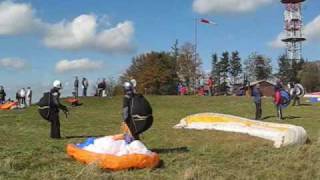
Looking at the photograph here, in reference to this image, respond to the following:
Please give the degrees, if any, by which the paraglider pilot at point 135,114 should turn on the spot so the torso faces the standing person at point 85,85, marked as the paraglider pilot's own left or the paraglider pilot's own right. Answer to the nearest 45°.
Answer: approximately 90° to the paraglider pilot's own right

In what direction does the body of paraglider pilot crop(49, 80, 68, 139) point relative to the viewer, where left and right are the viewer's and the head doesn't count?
facing to the right of the viewer

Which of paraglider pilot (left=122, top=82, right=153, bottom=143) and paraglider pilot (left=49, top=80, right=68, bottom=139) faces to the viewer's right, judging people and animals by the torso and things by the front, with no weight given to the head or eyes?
paraglider pilot (left=49, top=80, right=68, bottom=139)

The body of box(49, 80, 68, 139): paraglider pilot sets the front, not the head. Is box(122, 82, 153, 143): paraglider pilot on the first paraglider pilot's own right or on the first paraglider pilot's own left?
on the first paraglider pilot's own right

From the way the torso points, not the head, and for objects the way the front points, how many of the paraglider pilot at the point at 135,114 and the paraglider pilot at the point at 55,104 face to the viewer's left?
1

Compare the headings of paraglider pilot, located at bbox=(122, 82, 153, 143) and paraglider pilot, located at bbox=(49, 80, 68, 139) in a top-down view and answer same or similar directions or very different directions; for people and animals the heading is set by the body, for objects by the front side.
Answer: very different directions

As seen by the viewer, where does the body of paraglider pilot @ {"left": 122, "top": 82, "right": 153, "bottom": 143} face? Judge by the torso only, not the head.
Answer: to the viewer's left
